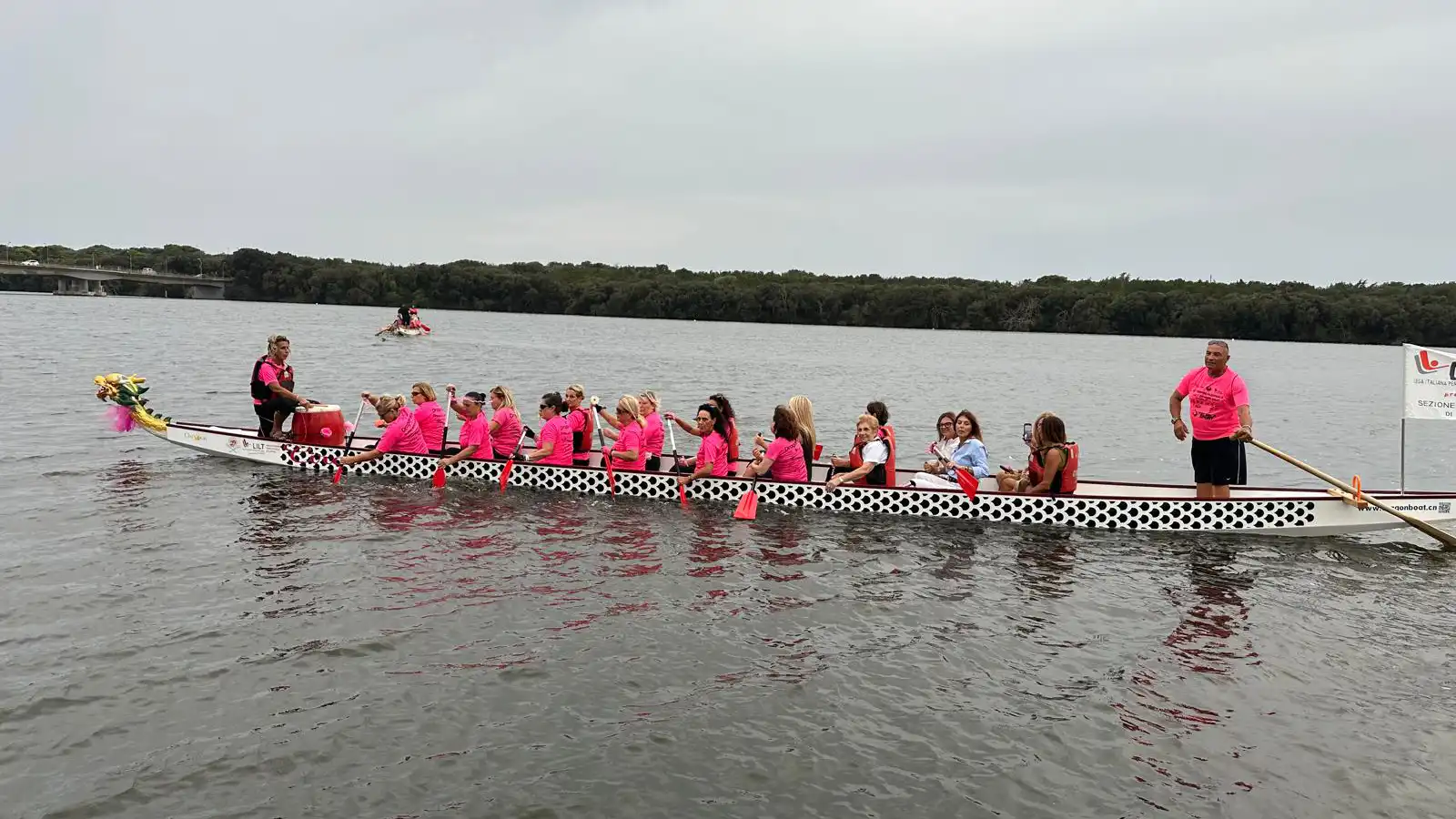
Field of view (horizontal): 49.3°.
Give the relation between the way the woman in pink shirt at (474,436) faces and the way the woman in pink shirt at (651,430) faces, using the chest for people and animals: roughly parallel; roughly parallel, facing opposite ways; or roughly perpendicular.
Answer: roughly parallel

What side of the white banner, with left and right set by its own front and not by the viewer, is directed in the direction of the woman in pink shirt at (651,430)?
right

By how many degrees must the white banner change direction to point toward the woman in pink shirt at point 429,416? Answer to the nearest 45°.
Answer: approximately 90° to its right

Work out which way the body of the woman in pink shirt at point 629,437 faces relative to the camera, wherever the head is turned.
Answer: to the viewer's left

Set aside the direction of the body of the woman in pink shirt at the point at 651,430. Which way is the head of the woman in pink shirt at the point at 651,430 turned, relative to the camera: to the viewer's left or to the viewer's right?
to the viewer's left

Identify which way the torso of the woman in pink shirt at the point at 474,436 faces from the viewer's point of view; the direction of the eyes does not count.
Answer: to the viewer's left

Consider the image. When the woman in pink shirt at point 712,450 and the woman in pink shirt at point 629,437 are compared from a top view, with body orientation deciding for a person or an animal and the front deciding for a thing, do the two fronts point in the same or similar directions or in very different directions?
same or similar directions

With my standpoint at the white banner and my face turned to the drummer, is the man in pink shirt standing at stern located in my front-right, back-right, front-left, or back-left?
front-left

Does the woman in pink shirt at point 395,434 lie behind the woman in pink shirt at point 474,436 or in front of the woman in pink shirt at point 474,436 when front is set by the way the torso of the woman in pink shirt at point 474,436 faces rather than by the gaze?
in front

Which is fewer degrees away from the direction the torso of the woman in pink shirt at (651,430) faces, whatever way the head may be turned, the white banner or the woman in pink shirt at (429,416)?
the woman in pink shirt

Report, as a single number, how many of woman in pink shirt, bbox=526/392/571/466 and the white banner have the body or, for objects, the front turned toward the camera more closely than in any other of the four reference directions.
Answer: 1

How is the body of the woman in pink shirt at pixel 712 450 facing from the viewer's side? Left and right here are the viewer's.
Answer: facing to the left of the viewer

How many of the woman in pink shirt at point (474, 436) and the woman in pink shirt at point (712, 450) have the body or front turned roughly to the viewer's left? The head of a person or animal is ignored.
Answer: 2

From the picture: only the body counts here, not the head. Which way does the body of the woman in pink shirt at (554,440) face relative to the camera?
to the viewer's left

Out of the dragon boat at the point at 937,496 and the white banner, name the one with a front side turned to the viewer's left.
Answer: the dragon boat

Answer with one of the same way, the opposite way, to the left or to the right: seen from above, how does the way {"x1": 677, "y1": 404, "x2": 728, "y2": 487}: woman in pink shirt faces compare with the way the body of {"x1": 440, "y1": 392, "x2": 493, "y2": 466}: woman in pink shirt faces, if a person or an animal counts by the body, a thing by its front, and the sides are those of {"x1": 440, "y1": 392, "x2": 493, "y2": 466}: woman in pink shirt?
the same way

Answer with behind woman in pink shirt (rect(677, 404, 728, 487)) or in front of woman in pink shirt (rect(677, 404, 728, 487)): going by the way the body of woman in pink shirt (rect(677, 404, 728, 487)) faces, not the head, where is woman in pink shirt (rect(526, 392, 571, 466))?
in front

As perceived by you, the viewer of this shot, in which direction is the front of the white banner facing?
facing the viewer
